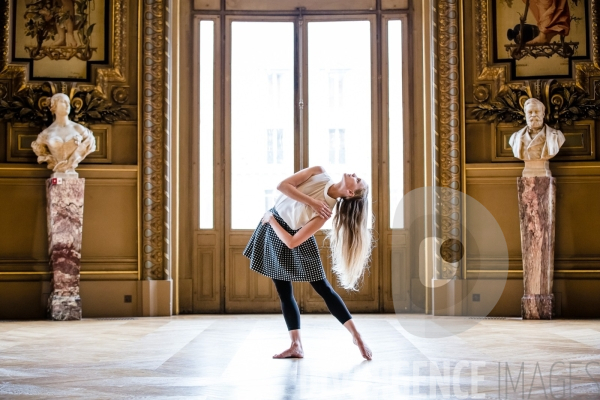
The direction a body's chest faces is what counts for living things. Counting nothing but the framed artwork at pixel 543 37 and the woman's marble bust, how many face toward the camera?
2

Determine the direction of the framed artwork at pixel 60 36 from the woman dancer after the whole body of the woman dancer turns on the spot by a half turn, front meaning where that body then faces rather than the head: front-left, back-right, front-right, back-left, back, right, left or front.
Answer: left

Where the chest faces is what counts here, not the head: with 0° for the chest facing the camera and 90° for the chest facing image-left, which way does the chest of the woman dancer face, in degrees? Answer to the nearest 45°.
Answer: approximately 45°

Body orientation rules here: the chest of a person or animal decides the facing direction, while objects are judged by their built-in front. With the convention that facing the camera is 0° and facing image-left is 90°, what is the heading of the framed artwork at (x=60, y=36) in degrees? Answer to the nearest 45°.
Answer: approximately 0°

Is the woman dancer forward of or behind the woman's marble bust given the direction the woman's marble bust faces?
forward

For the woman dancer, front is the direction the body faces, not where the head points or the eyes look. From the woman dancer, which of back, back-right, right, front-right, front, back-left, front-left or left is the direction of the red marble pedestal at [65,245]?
right

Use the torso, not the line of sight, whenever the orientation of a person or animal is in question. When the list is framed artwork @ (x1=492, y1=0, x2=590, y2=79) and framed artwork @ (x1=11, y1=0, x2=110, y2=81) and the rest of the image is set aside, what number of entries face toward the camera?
2

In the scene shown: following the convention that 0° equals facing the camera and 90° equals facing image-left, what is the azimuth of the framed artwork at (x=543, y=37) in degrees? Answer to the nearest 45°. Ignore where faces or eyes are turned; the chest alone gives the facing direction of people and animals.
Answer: approximately 0°

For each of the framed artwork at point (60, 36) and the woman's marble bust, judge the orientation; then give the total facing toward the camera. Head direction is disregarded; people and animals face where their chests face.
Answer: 2
